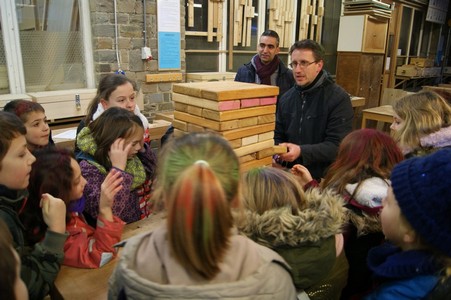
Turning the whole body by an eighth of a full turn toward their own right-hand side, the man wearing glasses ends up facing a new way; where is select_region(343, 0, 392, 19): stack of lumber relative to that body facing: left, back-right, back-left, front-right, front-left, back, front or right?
right

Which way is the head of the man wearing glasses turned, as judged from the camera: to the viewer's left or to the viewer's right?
to the viewer's left

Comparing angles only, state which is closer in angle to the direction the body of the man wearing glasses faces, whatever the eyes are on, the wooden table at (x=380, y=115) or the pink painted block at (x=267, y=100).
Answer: the pink painted block

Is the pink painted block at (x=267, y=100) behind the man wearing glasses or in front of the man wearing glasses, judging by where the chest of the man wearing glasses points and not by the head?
in front

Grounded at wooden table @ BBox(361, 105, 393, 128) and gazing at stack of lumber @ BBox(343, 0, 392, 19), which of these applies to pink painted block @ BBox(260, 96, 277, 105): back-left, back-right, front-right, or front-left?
back-left

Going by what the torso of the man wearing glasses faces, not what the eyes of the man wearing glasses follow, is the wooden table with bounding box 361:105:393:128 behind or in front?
behind

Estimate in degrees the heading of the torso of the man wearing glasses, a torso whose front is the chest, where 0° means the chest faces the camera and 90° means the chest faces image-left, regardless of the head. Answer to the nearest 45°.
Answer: approximately 45°

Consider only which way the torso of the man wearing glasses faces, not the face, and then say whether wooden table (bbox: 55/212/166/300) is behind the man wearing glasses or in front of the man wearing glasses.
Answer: in front
